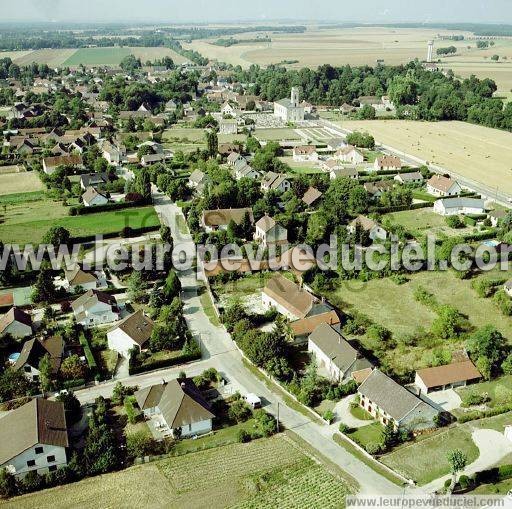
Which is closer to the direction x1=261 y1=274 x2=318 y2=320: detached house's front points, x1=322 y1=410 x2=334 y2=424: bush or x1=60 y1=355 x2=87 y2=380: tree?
the tree

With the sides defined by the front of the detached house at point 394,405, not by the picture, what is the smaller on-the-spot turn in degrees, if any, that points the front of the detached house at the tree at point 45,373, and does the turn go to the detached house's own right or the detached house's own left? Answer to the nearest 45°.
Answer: approximately 45° to the detached house's own right

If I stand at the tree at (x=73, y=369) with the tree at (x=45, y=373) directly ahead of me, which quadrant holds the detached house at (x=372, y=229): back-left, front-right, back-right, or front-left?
back-right

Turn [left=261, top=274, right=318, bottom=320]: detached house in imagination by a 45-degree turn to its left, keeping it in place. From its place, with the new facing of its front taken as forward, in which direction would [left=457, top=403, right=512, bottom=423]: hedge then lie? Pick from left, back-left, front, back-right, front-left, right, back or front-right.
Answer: front-left

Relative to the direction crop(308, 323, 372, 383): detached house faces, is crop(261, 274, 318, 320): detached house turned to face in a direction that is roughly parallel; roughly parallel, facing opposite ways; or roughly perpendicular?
roughly parallel

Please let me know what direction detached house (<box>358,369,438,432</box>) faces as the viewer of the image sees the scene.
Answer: facing the viewer and to the left of the viewer

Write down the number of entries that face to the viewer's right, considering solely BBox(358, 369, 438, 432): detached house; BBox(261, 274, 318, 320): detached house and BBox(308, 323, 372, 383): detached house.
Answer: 0

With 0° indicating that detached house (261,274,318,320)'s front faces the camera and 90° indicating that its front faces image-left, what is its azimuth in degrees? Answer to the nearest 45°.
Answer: approximately 45°

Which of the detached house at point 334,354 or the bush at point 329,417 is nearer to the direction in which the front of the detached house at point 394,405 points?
the bush

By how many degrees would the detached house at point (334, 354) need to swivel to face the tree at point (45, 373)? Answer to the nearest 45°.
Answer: approximately 45° to its right

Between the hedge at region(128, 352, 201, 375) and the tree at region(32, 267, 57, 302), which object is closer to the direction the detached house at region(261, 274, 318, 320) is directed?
the hedge

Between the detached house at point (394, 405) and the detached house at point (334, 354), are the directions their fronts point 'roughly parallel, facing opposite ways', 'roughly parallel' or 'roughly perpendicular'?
roughly parallel

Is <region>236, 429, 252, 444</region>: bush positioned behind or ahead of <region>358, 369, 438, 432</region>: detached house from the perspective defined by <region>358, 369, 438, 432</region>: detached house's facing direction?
ahead
